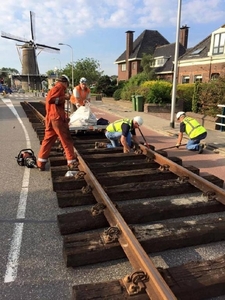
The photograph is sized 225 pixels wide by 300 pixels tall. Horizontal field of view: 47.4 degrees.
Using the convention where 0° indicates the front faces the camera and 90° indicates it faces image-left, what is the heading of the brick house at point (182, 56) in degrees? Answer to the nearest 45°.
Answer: approximately 45°

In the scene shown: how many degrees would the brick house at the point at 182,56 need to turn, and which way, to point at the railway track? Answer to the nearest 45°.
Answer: approximately 45° to its left

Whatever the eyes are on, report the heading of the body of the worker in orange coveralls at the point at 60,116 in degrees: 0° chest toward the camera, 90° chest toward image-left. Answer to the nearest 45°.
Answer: approximately 270°

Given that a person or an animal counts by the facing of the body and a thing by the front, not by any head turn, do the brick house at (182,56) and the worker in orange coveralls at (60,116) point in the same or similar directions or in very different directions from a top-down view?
very different directions

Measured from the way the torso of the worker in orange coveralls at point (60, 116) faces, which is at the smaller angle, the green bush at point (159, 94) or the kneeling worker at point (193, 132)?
the kneeling worker

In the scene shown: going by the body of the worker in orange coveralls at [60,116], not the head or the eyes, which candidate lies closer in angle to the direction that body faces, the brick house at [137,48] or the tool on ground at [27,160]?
the brick house

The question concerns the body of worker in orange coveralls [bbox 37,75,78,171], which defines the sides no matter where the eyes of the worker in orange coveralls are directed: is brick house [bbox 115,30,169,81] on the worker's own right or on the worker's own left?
on the worker's own left

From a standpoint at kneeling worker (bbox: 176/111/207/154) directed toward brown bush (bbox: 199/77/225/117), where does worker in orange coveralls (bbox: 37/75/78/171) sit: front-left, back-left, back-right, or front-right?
back-left

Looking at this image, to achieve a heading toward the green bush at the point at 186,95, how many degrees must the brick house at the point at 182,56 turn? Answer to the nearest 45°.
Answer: approximately 45° to its left

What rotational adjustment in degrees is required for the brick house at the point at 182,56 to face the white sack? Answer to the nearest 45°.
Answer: approximately 45° to its left

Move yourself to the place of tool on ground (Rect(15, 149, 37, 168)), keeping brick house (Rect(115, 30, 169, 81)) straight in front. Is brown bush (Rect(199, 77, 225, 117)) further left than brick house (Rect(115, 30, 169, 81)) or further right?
right

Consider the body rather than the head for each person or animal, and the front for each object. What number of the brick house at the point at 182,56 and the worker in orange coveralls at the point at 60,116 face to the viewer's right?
1

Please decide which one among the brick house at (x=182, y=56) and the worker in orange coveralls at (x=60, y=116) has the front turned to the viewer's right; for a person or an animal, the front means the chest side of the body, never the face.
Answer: the worker in orange coveralls

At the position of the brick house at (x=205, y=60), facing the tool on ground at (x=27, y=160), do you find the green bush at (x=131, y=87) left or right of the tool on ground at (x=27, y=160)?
right

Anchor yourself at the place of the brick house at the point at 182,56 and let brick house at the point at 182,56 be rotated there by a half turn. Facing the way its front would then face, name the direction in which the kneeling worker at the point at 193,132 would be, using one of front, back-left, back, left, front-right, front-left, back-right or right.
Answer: back-right

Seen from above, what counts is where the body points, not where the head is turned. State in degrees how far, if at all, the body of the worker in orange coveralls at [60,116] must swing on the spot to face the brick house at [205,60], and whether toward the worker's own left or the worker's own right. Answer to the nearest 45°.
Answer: approximately 45° to the worker's own left

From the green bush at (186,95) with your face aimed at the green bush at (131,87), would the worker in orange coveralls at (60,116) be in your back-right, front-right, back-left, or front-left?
back-left

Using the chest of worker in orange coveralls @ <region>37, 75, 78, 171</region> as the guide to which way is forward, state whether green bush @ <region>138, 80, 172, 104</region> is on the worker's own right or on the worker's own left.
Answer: on the worker's own left
